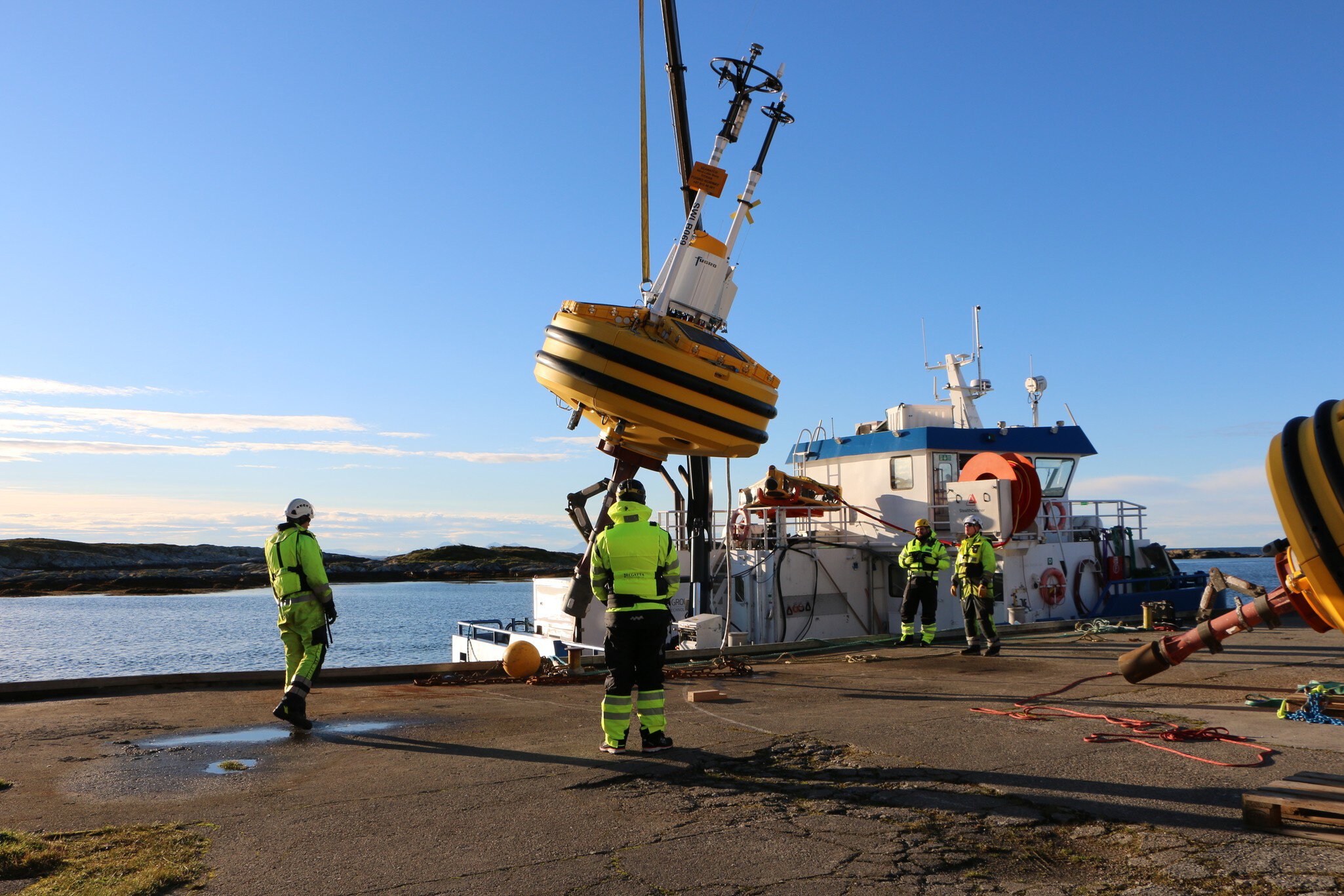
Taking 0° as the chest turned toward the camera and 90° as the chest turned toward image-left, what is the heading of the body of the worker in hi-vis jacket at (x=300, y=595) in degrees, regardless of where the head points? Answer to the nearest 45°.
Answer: approximately 225°

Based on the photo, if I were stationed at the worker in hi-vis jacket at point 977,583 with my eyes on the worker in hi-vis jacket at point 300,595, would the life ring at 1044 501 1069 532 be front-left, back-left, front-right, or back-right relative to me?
back-right

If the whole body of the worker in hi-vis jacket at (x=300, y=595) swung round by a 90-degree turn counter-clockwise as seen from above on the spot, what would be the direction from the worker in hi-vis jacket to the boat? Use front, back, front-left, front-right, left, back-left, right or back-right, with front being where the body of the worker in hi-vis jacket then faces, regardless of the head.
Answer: right

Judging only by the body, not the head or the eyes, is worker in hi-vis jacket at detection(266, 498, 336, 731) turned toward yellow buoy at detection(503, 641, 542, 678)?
yes

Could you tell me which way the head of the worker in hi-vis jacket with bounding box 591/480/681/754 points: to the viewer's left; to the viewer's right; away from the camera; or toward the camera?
away from the camera

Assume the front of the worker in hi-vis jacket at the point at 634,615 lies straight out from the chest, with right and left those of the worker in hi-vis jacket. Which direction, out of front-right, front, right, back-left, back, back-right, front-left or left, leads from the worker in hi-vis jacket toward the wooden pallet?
back-right

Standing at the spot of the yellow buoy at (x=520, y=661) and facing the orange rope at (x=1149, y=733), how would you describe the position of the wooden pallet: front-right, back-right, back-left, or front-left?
front-right

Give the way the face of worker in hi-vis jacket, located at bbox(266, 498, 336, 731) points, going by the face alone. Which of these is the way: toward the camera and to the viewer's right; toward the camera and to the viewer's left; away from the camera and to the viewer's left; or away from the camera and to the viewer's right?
away from the camera and to the viewer's right

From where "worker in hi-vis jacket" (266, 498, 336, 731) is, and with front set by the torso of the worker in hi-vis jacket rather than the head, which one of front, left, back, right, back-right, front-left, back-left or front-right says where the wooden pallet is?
right

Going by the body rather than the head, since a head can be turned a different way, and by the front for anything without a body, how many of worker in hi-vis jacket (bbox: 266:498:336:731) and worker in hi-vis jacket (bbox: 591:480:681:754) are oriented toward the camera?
0

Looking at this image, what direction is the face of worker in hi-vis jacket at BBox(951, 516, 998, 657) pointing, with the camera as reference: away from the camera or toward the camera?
toward the camera

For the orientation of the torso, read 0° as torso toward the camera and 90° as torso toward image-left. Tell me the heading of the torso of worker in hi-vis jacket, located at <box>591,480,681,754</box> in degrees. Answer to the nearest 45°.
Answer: approximately 180°

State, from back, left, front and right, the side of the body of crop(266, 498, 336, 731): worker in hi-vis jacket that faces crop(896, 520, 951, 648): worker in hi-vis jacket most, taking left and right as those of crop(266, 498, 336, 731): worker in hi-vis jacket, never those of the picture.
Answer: front

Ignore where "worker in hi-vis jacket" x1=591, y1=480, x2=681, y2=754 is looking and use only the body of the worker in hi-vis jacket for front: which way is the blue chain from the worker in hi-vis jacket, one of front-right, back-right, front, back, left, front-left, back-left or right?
right

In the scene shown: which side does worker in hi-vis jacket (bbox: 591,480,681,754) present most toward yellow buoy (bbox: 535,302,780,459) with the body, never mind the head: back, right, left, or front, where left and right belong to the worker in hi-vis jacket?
front
